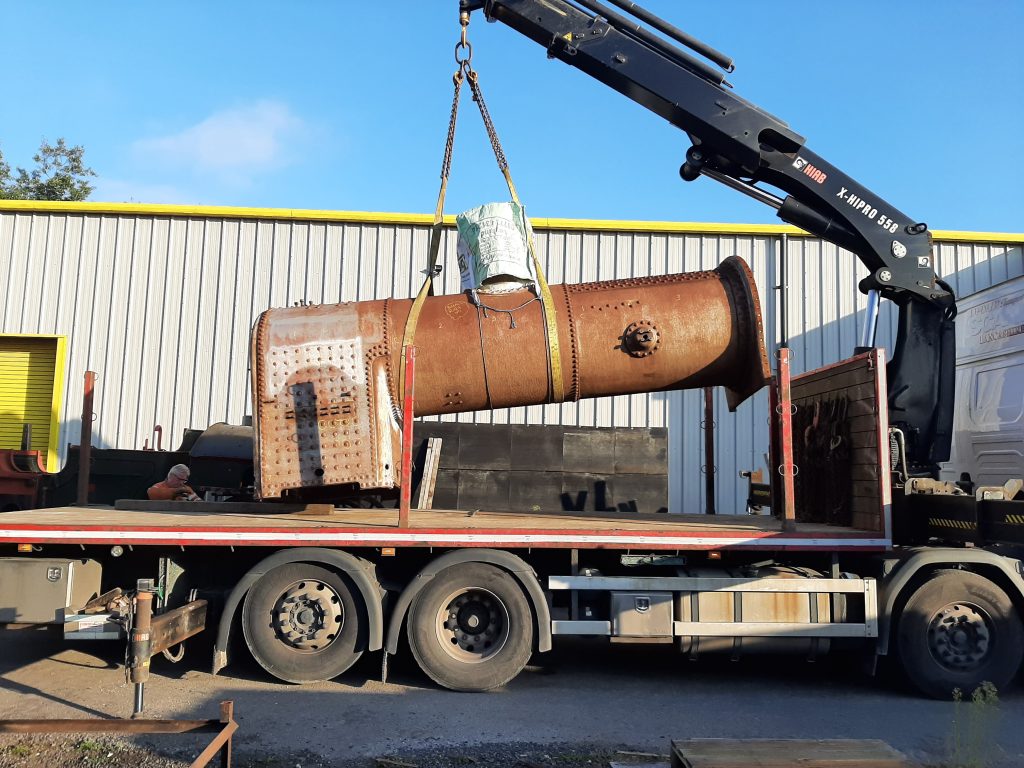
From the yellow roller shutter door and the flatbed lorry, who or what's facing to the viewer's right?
the flatbed lorry

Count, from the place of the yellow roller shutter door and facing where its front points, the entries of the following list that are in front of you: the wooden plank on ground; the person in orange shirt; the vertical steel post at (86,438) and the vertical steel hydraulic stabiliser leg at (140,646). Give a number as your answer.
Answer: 4

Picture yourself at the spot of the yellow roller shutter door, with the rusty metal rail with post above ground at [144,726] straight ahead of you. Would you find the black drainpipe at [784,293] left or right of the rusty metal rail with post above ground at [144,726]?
left

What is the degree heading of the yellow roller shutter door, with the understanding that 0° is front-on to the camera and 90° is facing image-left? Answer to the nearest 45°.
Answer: approximately 0°

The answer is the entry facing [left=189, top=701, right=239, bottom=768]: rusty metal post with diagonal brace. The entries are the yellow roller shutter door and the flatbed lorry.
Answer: the yellow roller shutter door

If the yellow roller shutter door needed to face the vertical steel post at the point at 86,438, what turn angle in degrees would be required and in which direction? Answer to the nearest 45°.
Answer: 0° — it already faces it

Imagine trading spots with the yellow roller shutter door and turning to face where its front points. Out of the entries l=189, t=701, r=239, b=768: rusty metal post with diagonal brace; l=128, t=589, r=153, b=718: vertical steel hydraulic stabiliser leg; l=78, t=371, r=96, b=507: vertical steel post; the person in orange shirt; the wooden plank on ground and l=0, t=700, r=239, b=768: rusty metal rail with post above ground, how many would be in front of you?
6

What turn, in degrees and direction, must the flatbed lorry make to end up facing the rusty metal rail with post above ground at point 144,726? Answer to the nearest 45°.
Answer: approximately 135° to its right

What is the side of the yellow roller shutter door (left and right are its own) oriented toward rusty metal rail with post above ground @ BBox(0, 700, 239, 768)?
front

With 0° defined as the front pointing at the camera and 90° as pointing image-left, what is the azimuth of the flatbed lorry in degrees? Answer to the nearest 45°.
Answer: approximately 270°

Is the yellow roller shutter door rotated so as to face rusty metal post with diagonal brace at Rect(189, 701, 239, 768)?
yes

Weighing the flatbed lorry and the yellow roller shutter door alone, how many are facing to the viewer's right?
1

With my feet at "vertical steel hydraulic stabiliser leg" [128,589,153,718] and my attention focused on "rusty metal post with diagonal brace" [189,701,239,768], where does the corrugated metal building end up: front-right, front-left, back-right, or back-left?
back-left

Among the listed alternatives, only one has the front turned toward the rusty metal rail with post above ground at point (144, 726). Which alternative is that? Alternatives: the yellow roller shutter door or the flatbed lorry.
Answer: the yellow roller shutter door
